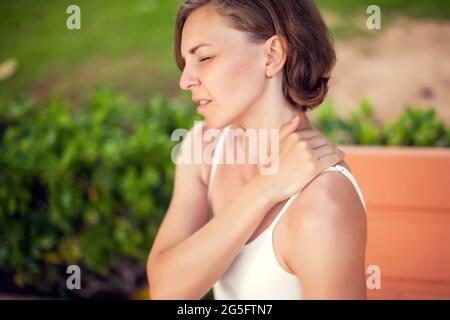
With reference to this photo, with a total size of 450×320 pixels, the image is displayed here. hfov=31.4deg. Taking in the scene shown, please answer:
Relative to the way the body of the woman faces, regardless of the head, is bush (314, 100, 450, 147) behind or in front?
behind

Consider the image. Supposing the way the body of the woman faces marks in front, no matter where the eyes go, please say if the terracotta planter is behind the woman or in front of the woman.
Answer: behind

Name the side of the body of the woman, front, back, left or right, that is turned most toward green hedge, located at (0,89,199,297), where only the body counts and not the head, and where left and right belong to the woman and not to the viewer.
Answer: right

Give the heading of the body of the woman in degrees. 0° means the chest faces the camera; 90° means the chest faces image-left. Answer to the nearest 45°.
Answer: approximately 45°

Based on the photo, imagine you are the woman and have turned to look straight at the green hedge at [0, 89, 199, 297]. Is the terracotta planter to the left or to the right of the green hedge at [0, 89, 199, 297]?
right

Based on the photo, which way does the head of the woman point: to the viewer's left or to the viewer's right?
to the viewer's left
